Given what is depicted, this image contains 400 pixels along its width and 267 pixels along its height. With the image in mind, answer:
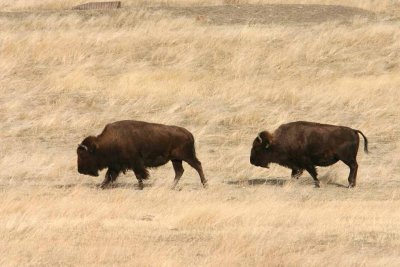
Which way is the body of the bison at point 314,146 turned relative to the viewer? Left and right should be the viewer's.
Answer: facing to the left of the viewer

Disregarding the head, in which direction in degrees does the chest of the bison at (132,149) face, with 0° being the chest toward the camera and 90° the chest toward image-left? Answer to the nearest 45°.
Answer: approximately 90°

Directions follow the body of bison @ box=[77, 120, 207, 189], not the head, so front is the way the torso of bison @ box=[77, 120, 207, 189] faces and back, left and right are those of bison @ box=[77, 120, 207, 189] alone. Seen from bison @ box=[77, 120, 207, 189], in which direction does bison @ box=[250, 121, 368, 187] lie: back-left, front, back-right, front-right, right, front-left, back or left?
back

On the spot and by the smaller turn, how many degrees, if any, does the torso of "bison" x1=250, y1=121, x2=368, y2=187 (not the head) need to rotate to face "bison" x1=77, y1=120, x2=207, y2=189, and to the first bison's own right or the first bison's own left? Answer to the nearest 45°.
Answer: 0° — it already faces it
